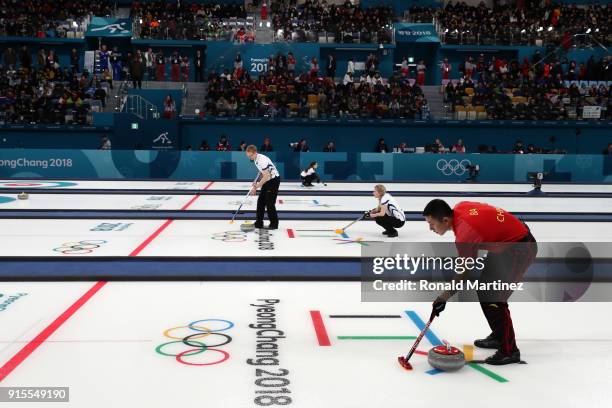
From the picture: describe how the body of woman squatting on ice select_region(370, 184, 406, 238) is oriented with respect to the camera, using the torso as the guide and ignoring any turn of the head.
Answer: to the viewer's left

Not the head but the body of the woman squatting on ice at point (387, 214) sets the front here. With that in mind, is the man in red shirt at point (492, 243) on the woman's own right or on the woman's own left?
on the woman's own left

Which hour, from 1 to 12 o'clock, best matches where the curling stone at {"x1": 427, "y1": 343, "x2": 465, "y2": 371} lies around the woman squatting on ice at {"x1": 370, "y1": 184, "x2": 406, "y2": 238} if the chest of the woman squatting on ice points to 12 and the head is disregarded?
The curling stone is roughly at 9 o'clock from the woman squatting on ice.

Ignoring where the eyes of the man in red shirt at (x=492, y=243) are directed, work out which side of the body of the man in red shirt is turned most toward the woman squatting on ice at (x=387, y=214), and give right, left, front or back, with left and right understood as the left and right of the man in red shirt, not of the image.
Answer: right

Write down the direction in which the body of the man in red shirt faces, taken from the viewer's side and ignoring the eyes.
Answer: to the viewer's left

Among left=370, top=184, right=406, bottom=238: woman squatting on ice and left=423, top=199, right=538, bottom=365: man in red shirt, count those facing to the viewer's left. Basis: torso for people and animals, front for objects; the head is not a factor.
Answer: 2

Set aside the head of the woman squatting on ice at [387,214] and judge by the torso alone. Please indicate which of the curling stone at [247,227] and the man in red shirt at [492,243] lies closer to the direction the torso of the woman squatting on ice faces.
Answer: the curling stone
